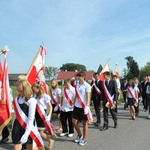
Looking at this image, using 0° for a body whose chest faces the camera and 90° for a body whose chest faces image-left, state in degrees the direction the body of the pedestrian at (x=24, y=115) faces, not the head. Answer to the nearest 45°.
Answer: approximately 45°

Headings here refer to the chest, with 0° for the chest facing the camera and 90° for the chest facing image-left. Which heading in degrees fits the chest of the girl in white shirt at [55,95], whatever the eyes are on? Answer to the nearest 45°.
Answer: approximately 45°

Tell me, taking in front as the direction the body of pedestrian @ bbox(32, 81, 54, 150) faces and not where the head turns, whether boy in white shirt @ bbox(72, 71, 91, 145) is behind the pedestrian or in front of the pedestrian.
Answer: behind

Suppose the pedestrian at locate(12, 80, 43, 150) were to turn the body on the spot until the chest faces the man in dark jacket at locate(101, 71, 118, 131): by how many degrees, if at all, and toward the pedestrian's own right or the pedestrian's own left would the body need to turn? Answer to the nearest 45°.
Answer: approximately 180°

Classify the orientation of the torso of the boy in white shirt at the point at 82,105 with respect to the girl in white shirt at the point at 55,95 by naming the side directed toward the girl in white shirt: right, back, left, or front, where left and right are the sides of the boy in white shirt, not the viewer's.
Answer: right

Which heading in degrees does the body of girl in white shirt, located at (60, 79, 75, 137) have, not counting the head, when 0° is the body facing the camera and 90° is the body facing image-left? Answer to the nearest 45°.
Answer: approximately 0°

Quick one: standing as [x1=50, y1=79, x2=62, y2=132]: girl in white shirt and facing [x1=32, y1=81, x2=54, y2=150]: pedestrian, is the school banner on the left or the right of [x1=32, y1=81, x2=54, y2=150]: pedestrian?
right

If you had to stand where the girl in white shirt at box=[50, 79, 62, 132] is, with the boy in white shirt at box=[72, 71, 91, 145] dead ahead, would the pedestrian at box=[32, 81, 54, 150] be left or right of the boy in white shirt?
right

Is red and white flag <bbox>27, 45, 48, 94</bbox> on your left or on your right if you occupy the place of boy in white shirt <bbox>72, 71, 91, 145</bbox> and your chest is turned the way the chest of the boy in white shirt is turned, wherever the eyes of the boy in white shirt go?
on your right

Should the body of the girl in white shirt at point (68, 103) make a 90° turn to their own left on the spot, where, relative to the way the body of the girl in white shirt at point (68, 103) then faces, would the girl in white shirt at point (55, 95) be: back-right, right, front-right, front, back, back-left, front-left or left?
back-left
